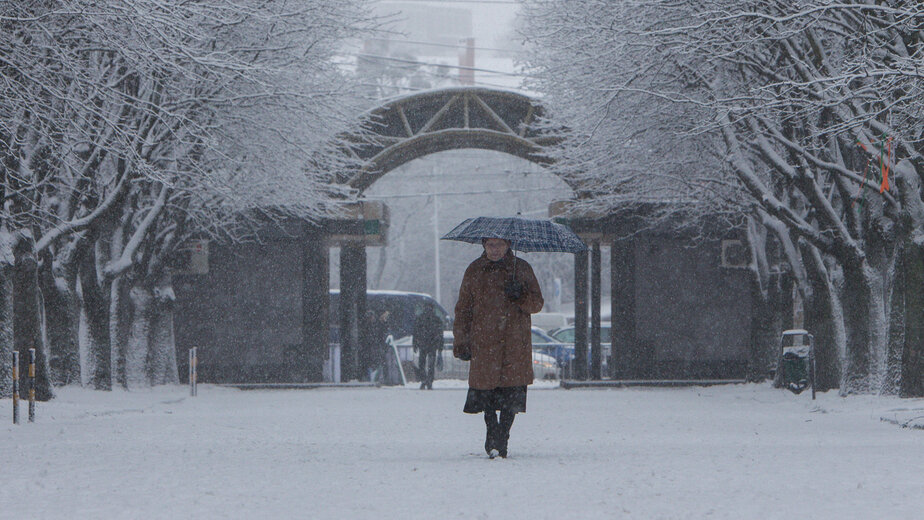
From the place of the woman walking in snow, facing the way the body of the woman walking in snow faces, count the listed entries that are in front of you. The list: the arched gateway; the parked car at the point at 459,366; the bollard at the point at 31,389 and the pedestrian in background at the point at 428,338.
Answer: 0

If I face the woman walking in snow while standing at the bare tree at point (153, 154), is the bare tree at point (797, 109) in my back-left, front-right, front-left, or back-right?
front-left

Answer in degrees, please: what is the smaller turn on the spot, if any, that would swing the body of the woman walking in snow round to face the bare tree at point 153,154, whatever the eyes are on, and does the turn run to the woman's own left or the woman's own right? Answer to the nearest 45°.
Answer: approximately 135° to the woman's own right

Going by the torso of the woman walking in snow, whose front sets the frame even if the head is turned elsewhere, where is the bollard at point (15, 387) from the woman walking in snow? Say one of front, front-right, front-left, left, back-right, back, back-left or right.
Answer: back-right

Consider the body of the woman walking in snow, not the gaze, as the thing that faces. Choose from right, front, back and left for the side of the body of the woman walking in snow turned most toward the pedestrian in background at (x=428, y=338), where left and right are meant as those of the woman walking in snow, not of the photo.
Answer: back

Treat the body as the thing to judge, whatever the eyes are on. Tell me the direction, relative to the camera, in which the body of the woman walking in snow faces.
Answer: toward the camera

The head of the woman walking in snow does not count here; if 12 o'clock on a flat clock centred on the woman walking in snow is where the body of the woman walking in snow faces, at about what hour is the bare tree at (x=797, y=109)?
The bare tree is roughly at 7 o'clock from the woman walking in snow.

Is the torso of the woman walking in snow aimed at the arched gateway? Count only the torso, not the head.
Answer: no

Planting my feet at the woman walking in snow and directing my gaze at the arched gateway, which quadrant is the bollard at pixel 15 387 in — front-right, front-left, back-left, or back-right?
front-left

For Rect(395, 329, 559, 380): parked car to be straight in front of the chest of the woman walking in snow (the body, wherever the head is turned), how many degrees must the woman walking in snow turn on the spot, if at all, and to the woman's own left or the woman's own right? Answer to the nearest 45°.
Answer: approximately 180°

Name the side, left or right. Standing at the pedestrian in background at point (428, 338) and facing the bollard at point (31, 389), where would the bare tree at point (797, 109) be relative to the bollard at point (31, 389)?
left

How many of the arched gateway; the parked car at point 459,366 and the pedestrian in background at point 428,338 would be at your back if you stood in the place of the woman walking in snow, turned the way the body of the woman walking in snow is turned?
3

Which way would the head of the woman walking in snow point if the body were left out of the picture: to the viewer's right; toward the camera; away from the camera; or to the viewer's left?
toward the camera
